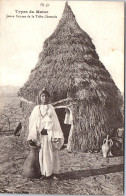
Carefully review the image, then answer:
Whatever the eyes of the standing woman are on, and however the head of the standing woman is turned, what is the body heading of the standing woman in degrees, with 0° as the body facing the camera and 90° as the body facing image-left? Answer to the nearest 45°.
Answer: approximately 0°

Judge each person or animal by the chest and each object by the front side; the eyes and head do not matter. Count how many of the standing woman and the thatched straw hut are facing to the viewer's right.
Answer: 0
